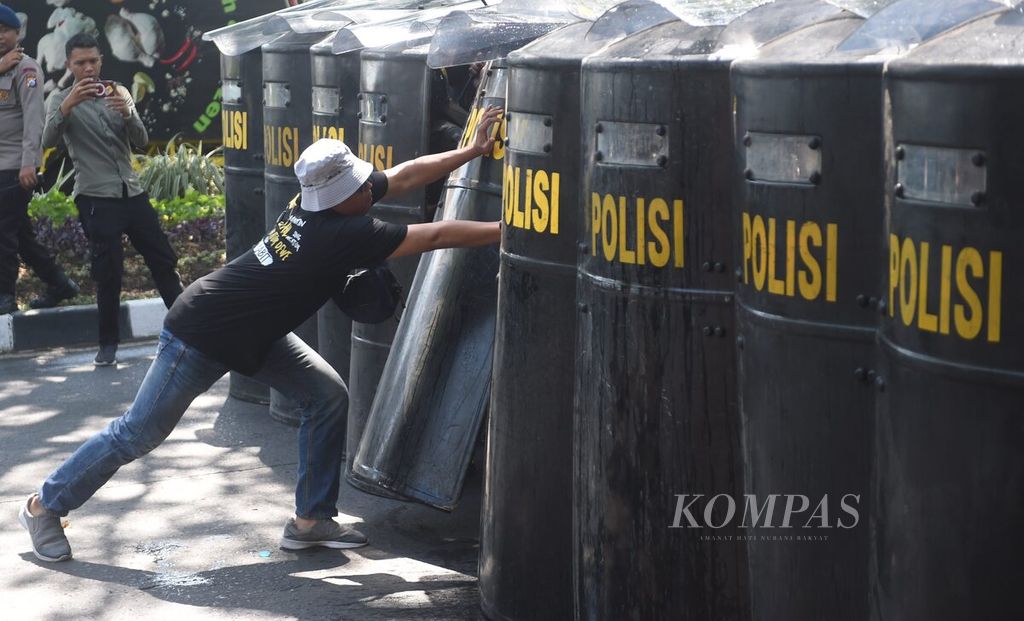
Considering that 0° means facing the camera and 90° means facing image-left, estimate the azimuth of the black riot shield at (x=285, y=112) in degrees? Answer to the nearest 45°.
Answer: approximately 45°

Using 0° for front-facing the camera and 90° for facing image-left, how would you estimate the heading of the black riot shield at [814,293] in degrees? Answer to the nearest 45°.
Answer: approximately 45°

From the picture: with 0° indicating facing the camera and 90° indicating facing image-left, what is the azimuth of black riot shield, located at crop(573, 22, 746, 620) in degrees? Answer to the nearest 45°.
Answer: approximately 45°

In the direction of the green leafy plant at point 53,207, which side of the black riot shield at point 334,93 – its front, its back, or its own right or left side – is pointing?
right

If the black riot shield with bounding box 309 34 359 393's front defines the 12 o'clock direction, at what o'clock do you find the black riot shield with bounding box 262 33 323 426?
the black riot shield with bounding box 262 33 323 426 is roughly at 4 o'clock from the black riot shield with bounding box 309 34 359 393.

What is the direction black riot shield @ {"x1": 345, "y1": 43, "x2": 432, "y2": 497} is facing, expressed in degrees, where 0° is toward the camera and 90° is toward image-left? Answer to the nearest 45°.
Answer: approximately 45°

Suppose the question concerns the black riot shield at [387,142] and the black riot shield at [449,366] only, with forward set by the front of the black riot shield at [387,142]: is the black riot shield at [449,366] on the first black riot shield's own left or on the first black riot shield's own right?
on the first black riot shield's own left

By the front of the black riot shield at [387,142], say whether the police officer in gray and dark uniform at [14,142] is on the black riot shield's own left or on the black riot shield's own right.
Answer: on the black riot shield's own right

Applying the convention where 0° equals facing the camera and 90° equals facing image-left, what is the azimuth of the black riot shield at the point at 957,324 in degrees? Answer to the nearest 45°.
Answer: approximately 45°

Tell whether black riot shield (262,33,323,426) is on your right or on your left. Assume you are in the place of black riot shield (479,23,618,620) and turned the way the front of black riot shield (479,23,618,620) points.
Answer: on your right

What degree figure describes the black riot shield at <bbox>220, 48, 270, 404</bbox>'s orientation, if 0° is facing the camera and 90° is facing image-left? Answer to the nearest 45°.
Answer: approximately 45°
